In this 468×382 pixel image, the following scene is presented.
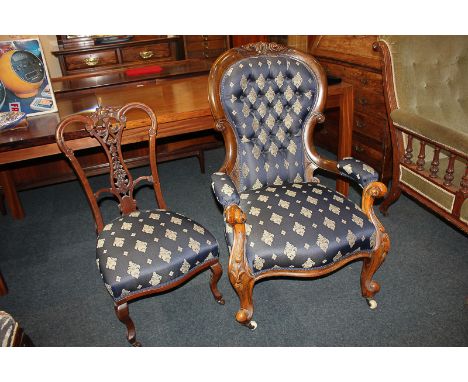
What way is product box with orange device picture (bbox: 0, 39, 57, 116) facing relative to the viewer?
toward the camera

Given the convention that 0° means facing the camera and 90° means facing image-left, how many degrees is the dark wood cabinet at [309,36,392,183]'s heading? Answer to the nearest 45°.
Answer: approximately 45°

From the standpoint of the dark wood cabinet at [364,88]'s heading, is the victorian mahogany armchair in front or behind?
in front

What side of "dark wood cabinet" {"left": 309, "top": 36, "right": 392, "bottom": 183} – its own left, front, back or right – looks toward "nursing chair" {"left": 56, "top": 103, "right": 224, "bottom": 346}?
front

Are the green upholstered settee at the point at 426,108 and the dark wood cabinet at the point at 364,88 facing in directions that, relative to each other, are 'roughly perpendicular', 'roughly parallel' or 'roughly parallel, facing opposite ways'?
roughly perpendicular

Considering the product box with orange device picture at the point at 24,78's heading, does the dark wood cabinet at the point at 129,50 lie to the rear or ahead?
to the rear

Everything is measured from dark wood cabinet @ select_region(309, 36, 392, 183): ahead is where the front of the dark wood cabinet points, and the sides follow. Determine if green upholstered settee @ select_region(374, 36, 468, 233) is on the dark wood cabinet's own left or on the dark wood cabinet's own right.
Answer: on the dark wood cabinet's own left

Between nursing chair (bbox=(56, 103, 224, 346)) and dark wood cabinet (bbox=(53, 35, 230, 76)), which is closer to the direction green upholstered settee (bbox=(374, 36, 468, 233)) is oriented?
the nursing chair

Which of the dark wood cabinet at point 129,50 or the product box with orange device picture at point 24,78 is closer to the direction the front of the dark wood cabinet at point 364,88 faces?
the product box with orange device picture
